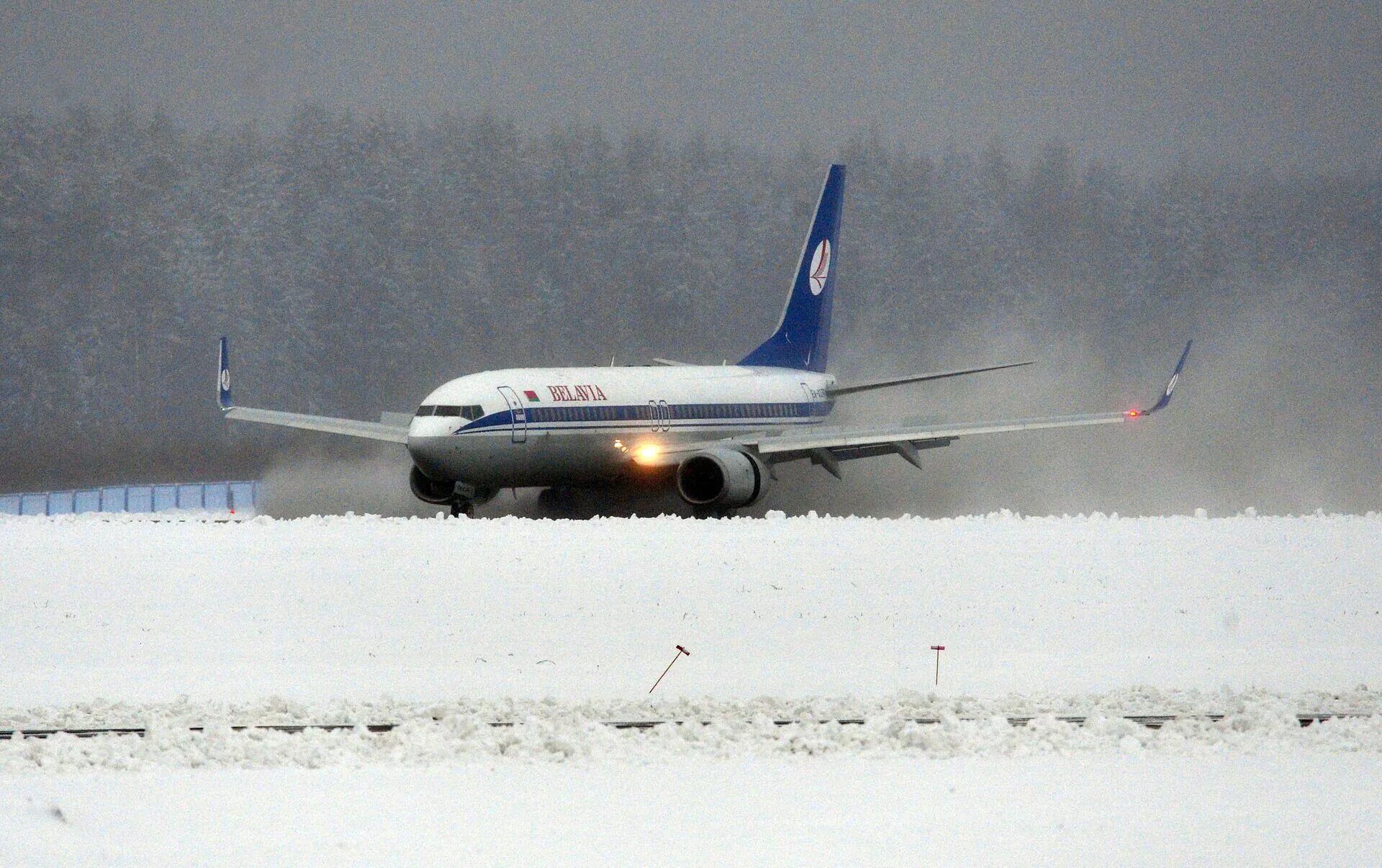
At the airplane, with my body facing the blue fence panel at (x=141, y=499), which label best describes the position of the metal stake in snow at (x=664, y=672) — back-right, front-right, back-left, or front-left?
back-left

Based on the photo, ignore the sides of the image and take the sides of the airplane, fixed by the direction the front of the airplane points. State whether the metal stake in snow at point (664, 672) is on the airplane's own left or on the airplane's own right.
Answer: on the airplane's own left

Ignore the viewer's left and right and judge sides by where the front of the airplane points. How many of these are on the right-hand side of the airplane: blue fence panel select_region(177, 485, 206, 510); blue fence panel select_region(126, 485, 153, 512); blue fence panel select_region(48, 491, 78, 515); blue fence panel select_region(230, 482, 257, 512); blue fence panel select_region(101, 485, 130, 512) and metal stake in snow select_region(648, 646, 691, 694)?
5

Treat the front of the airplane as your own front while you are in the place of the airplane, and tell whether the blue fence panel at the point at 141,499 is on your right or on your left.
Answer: on your right

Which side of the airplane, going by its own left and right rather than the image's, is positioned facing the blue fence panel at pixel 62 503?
right

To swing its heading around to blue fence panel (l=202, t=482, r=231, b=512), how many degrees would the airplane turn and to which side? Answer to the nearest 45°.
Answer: approximately 90° to its right

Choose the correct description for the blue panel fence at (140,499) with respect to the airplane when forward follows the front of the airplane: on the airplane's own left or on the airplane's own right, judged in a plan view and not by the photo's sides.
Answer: on the airplane's own right

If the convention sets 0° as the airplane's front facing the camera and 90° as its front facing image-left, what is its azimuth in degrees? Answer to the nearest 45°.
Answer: approximately 45°
